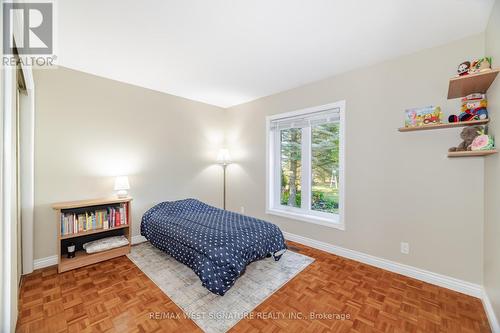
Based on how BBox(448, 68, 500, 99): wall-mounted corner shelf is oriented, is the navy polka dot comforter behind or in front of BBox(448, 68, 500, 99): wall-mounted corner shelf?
in front

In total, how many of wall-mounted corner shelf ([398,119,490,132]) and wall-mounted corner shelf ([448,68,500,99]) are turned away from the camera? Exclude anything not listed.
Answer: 0

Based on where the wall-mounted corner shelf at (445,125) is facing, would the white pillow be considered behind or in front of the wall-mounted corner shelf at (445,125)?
in front

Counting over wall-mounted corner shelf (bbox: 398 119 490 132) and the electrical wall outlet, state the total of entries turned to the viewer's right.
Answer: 0

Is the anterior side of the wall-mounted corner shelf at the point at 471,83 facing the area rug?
yes

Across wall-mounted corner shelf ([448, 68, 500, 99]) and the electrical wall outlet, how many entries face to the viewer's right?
0

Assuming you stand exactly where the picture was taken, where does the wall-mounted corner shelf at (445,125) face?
facing the viewer and to the left of the viewer

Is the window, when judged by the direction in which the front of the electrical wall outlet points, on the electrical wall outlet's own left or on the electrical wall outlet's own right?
on the electrical wall outlet's own right

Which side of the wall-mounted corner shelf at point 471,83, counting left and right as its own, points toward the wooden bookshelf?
front

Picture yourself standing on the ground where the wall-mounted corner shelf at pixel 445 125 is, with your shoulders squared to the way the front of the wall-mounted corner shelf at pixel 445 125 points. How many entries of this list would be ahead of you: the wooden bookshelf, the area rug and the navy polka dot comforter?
3
